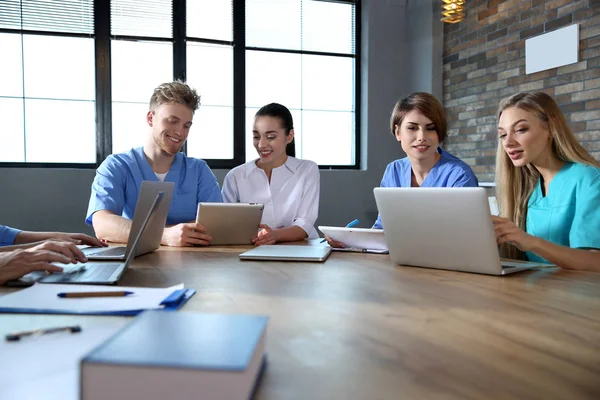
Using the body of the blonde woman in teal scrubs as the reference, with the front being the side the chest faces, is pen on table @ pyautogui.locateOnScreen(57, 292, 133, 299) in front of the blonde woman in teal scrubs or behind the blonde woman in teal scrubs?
in front

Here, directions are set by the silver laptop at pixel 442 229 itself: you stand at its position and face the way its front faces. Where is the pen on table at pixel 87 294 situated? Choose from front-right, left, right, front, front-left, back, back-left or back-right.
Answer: back

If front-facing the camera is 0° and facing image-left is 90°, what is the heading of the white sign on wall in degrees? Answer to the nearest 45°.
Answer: approximately 45°

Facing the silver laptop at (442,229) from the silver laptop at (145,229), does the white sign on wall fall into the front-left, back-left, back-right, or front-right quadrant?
front-left

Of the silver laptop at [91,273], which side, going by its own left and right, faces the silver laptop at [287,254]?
back

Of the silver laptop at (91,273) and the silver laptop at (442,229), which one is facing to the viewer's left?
the silver laptop at (91,273)

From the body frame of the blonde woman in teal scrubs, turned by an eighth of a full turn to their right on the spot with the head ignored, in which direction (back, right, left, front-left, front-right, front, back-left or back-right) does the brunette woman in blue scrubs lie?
front-right

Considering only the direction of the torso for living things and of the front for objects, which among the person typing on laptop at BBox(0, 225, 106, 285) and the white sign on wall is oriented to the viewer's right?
the person typing on laptop

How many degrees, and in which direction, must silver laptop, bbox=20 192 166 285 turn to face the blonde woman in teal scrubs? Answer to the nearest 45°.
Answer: approximately 180°

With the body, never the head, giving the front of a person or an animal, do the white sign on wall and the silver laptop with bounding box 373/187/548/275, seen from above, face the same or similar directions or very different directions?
very different directions

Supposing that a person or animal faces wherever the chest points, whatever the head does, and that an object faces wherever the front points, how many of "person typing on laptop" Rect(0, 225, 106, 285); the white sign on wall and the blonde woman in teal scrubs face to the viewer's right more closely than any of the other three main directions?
1

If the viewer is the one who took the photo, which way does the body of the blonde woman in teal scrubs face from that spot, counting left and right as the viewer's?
facing the viewer and to the left of the viewer

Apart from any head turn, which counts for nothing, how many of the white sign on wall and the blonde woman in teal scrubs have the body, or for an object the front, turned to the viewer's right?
0

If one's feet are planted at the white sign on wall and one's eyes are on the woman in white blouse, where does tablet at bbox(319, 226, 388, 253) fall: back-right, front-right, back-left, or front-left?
front-left

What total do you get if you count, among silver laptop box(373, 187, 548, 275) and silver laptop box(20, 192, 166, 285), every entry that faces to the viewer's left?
1
